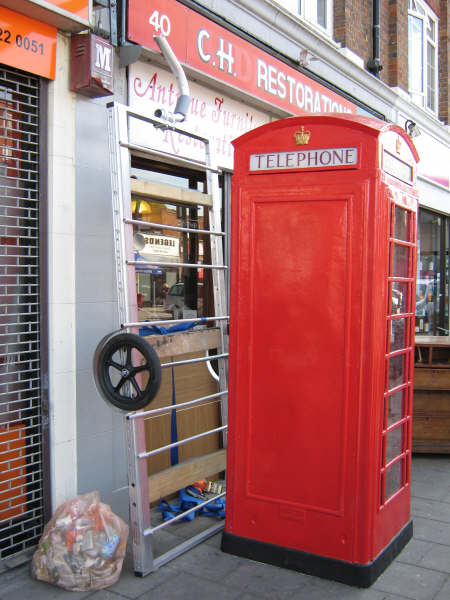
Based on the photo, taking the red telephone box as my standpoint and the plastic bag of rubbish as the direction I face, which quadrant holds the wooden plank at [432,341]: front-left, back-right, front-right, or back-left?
back-right

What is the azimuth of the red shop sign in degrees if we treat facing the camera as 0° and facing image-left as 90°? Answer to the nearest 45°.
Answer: approximately 315°
